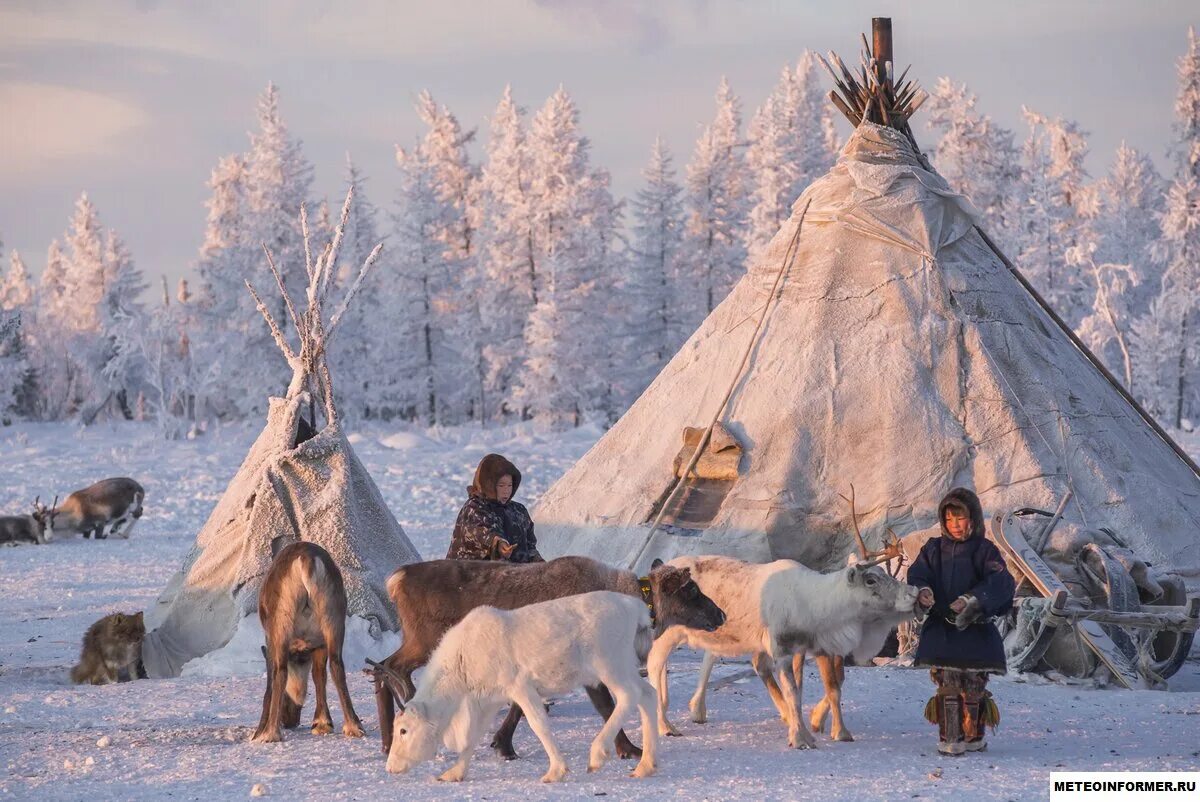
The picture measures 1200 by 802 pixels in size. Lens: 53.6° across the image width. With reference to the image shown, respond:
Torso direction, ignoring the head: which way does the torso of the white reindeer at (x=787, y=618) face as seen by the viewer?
to the viewer's right

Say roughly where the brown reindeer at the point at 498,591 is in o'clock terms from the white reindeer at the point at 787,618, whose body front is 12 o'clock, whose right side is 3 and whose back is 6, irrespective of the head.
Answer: The brown reindeer is roughly at 6 o'clock from the white reindeer.

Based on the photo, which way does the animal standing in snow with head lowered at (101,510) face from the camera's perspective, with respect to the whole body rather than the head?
to the viewer's left

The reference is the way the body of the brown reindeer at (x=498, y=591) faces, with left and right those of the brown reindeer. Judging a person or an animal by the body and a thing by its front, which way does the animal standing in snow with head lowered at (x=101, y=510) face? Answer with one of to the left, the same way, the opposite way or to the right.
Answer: the opposite way

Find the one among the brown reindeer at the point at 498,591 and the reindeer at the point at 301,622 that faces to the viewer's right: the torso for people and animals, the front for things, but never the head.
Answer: the brown reindeer

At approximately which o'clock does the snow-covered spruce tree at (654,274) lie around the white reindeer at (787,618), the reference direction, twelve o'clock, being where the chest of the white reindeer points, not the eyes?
The snow-covered spruce tree is roughly at 9 o'clock from the white reindeer.

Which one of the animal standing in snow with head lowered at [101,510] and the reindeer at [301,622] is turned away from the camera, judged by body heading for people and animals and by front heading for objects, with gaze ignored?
the reindeer

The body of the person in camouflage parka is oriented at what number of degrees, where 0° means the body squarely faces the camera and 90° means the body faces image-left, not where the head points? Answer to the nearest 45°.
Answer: approximately 315°

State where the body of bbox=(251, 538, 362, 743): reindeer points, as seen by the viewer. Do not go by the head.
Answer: away from the camera

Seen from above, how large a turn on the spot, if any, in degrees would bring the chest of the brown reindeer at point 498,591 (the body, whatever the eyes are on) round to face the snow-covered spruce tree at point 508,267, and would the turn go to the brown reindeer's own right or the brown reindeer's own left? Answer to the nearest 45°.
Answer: approximately 90° to the brown reindeer's own left

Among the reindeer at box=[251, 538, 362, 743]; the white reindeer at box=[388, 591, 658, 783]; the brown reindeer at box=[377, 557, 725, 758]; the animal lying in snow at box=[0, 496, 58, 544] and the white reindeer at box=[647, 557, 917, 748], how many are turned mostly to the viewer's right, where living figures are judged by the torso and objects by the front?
3

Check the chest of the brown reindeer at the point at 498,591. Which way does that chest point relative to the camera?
to the viewer's right

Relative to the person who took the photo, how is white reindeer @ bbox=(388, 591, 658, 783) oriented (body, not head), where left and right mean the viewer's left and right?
facing to the left of the viewer

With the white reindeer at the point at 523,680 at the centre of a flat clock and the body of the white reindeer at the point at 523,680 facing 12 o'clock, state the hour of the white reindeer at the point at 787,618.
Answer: the white reindeer at the point at 787,618 is roughly at 5 o'clock from the white reindeer at the point at 523,680.
